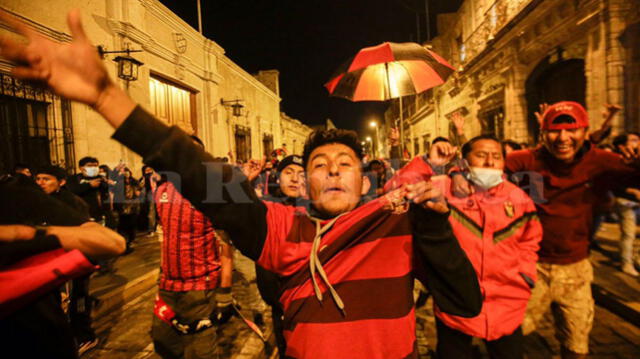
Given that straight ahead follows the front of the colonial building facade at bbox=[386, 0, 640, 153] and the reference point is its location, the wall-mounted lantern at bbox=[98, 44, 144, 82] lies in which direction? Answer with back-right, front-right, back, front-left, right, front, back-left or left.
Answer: front

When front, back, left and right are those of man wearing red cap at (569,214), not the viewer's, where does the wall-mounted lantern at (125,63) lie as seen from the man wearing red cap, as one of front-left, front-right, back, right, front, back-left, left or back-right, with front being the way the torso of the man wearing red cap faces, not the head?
right

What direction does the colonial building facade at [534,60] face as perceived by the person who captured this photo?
facing the viewer and to the left of the viewer

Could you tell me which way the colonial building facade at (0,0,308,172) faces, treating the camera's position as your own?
facing the viewer and to the right of the viewer

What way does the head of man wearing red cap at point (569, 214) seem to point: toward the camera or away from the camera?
toward the camera

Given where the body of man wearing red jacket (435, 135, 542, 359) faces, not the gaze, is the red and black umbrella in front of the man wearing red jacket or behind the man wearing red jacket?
behind

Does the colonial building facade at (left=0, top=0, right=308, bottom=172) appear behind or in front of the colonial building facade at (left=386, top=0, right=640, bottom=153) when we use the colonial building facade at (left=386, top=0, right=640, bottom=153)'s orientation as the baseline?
in front

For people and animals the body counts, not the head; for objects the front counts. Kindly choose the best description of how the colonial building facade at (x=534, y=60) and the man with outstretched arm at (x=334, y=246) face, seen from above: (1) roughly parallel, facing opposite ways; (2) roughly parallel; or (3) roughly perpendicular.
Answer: roughly perpendicular

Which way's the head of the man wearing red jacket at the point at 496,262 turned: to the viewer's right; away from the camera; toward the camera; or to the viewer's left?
toward the camera

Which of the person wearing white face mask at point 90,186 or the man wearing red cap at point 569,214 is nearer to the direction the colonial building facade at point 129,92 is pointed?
the man wearing red cap

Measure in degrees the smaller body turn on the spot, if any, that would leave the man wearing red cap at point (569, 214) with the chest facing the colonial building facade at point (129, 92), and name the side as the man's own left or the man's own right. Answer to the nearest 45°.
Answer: approximately 90° to the man's own right

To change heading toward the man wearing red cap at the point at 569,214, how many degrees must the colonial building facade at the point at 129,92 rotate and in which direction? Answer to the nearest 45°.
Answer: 0° — it already faces them

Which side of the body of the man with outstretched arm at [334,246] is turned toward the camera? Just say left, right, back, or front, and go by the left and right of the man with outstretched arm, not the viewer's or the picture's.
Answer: front

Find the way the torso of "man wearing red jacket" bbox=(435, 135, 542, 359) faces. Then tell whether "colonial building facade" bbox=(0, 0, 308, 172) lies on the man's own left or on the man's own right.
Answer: on the man's own right
